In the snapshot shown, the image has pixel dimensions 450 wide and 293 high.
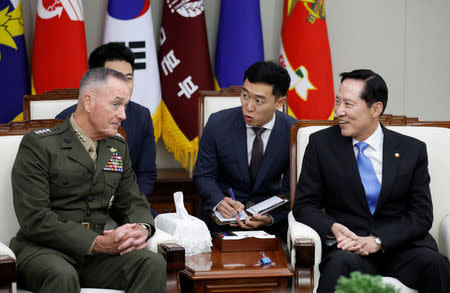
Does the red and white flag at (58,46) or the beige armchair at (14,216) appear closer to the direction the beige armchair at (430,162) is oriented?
the beige armchair

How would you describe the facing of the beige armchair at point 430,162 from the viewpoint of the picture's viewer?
facing the viewer

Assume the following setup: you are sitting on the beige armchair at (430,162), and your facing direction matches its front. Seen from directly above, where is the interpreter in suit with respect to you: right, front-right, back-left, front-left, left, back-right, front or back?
right

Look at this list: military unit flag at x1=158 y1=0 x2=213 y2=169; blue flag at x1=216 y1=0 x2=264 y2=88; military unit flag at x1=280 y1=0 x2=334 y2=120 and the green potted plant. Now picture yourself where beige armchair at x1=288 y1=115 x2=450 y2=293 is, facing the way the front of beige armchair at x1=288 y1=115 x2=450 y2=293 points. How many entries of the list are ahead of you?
1

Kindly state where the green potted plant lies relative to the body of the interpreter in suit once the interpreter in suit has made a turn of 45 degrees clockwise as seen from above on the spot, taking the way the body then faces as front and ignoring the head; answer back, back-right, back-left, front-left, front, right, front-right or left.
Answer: front-left

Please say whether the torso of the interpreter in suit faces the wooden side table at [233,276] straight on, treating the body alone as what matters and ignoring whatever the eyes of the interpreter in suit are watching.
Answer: yes

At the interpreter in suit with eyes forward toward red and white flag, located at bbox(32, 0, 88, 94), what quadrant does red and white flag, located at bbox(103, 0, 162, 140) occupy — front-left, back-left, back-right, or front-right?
front-right

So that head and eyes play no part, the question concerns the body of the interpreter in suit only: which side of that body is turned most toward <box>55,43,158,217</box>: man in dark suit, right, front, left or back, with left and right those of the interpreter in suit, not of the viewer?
right

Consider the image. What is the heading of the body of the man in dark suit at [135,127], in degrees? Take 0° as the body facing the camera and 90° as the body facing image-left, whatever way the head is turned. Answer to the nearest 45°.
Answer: approximately 315°

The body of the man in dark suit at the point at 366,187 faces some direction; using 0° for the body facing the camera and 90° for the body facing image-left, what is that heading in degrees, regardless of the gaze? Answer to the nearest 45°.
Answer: approximately 0°

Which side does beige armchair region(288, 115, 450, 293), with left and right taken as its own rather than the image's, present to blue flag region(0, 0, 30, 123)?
right
